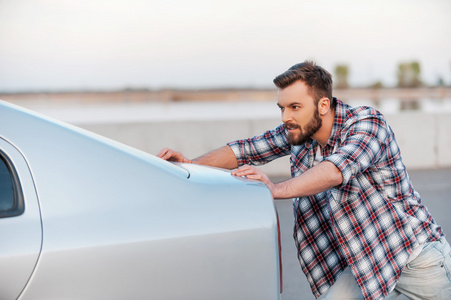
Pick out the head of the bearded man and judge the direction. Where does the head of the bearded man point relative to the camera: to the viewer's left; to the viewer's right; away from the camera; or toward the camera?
to the viewer's left

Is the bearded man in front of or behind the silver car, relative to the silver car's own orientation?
behind

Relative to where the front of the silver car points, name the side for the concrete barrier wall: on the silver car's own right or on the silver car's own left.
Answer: on the silver car's own right

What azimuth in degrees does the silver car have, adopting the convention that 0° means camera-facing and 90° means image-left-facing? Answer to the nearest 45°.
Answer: approximately 90°
